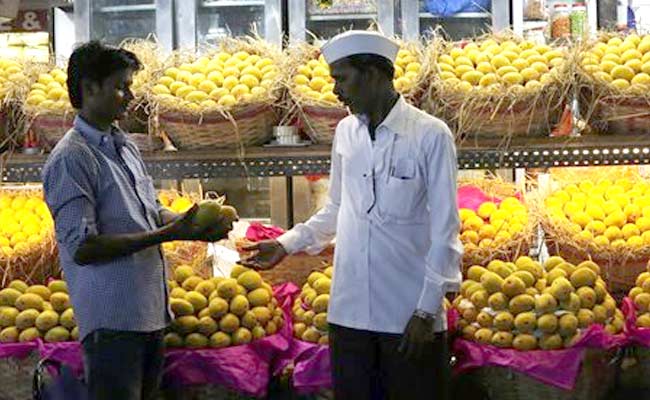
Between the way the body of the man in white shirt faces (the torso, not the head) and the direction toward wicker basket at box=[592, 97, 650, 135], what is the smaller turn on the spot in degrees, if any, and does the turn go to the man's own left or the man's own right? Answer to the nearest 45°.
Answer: approximately 180°

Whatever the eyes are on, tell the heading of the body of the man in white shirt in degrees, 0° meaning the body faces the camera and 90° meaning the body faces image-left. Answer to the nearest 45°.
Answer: approximately 45°

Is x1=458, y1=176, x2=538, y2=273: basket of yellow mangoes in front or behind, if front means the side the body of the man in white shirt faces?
behind

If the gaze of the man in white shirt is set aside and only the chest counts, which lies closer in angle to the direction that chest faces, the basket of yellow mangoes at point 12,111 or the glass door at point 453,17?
the basket of yellow mangoes

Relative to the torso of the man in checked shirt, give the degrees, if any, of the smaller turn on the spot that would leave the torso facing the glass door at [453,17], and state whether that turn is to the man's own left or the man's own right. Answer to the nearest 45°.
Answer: approximately 45° to the man's own left

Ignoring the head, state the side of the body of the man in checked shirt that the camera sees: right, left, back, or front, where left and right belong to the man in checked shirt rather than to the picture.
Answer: right

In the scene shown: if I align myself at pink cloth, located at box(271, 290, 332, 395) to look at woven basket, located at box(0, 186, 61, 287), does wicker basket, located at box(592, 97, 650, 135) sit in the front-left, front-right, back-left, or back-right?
back-right

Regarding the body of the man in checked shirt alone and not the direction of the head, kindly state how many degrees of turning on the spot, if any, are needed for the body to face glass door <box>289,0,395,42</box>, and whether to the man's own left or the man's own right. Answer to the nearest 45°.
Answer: approximately 90° to the man's own left

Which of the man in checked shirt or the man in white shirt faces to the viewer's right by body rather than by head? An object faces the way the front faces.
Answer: the man in checked shirt

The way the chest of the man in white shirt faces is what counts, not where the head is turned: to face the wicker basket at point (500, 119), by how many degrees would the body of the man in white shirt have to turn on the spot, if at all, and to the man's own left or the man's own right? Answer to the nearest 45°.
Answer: approximately 180°

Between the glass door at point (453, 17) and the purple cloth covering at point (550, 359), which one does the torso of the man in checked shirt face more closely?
the purple cloth covering

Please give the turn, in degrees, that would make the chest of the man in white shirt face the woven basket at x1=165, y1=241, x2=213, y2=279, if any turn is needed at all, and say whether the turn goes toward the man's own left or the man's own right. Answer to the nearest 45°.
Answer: approximately 90° to the man's own right

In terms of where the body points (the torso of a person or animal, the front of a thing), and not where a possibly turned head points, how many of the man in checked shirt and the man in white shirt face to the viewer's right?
1
